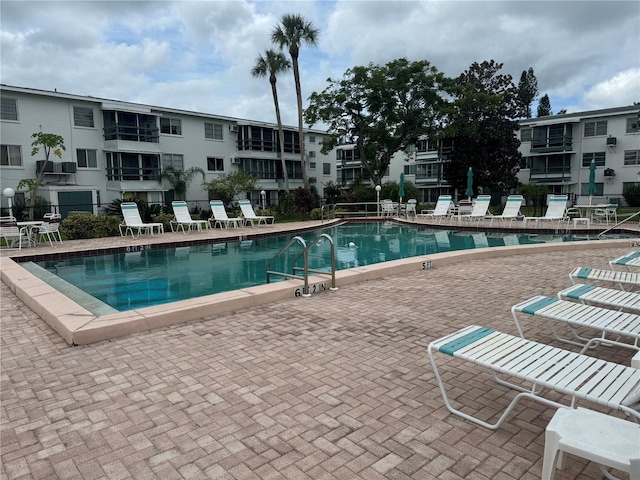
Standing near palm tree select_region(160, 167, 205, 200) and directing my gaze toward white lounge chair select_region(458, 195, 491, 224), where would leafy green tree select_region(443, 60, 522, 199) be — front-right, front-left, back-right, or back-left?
front-left

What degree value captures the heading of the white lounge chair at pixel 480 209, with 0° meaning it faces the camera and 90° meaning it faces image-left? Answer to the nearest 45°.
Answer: approximately 45°

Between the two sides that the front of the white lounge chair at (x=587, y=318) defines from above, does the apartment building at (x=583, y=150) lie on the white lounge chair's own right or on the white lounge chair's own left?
on the white lounge chair's own right

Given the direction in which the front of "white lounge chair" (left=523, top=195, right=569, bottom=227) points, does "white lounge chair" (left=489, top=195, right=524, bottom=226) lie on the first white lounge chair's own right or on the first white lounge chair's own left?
on the first white lounge chair's own right

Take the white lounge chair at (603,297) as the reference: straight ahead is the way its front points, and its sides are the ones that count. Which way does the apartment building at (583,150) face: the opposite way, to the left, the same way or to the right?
to the left

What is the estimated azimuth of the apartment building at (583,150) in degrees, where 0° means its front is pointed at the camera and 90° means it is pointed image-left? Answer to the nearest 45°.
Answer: approximately 45°

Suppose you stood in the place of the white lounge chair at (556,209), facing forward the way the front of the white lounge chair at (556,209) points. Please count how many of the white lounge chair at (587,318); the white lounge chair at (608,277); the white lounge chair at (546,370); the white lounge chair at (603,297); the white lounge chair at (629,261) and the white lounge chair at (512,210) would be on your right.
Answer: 1

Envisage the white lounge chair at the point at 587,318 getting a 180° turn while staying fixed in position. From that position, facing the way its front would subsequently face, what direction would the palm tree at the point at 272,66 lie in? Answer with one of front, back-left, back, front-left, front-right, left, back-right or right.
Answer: back

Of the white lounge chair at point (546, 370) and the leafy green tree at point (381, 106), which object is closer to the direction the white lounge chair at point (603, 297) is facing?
the leafy green tree

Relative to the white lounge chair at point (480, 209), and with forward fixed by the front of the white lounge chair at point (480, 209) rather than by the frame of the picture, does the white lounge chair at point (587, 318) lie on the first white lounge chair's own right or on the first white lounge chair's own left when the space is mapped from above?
on the first white lounge chair's own left

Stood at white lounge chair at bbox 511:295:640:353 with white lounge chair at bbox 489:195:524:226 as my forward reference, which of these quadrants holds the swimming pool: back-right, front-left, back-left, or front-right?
front-left

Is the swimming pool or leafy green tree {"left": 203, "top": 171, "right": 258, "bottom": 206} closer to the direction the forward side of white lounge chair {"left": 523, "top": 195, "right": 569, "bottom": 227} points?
the swimming pool

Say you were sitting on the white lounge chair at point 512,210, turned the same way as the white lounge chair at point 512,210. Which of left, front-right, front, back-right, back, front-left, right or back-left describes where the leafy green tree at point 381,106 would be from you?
right

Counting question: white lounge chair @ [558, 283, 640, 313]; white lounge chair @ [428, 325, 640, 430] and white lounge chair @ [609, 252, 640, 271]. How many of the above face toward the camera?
0

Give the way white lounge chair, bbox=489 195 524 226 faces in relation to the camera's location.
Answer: facing the viewer and to the left of the viewer
